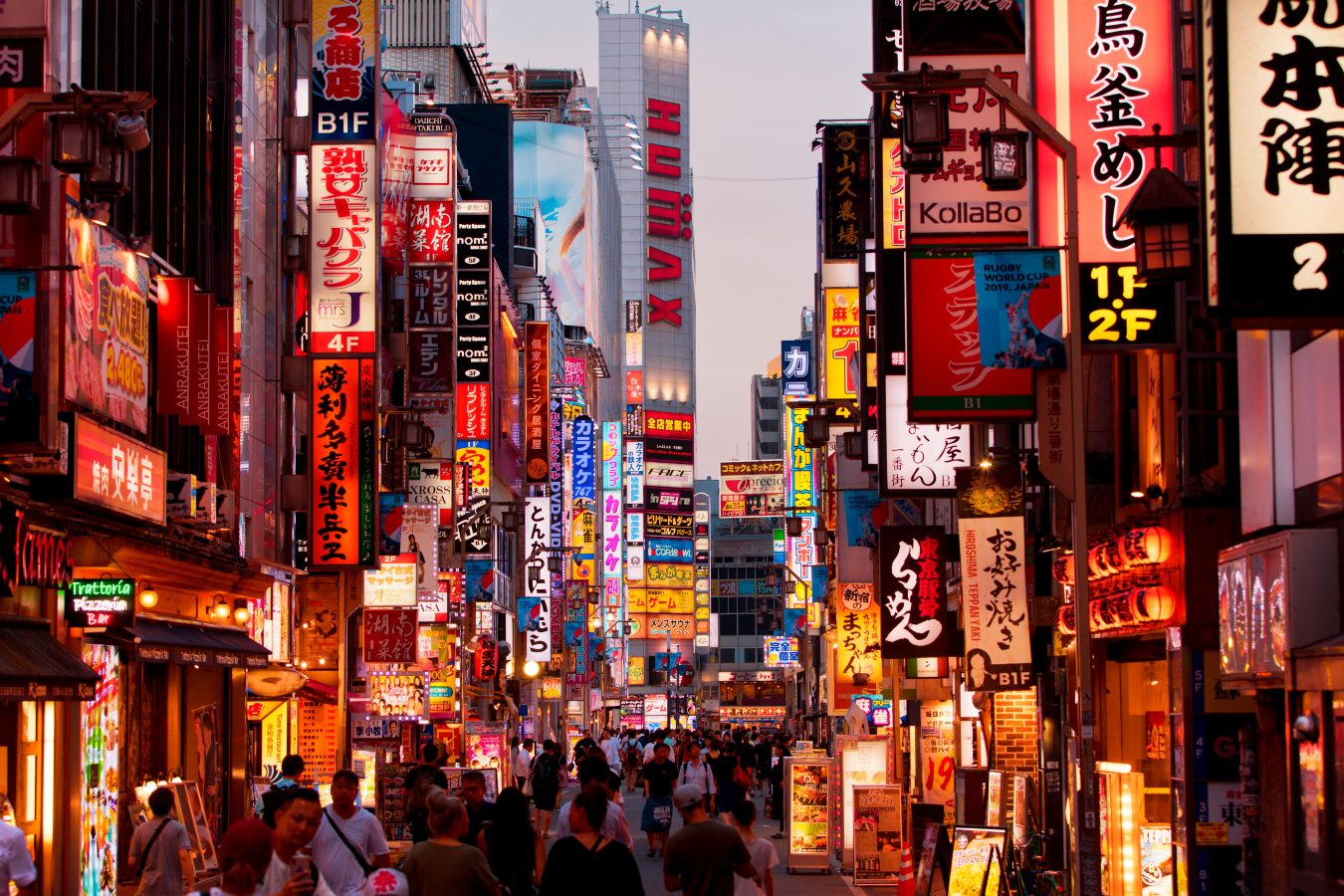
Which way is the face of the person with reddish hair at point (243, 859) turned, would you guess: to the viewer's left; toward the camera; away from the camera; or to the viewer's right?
away from the camera

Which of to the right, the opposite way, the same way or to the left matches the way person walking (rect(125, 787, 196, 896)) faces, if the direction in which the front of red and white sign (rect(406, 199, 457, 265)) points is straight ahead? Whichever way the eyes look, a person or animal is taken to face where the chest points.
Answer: the opposite way

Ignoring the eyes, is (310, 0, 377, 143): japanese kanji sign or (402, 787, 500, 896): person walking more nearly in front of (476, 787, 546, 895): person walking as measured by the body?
the japanese kanji sign

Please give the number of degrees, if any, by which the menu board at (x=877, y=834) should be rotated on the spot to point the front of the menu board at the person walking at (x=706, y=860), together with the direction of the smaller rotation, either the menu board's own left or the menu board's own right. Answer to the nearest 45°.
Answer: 0° — it already faces them

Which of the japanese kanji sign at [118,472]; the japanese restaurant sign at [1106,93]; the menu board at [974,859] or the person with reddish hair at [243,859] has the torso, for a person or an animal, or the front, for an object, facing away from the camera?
the person with reddish hair

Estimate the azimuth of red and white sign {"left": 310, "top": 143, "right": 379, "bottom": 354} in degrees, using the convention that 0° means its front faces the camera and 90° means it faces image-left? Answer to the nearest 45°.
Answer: approximately 0°

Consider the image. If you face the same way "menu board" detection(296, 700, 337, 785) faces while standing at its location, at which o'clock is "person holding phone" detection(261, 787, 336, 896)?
The person holding phone is roughly at 12 o'clock from the menu board.

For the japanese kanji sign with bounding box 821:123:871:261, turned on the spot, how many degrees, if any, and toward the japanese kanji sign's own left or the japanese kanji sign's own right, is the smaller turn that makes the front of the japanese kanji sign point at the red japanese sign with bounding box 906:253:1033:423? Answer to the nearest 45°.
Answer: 0° — it already faces it

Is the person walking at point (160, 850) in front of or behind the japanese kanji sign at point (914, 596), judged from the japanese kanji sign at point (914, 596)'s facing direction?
in front

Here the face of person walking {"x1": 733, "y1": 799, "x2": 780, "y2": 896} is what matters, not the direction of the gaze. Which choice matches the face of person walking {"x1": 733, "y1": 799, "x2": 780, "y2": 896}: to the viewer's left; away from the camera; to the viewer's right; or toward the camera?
away from the camera

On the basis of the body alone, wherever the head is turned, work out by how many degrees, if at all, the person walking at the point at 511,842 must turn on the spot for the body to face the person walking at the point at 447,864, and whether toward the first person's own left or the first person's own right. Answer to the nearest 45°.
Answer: approximately 180°

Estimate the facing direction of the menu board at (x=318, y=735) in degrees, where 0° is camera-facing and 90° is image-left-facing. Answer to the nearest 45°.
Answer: approximately 0°

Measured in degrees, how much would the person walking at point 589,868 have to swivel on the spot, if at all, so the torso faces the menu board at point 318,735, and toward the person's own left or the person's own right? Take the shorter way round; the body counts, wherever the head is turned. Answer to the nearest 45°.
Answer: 0° — they already face it

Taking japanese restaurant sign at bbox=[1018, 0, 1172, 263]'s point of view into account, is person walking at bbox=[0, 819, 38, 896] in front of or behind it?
in front

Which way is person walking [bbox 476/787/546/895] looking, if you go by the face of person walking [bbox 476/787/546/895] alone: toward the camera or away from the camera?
away from the camera

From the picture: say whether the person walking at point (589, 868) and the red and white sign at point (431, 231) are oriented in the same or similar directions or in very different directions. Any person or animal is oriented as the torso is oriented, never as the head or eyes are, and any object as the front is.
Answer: very different directions
